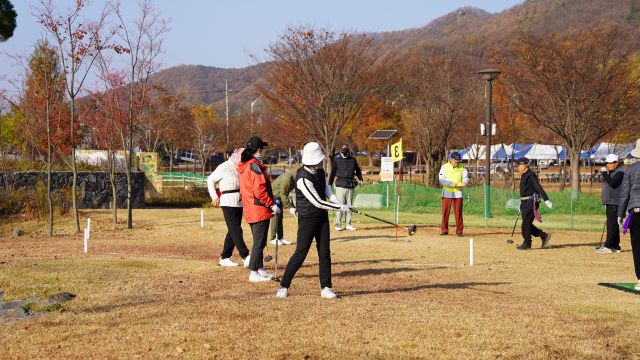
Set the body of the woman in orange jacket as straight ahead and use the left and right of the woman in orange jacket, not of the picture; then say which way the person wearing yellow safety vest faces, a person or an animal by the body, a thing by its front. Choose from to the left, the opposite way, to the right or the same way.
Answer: to the right

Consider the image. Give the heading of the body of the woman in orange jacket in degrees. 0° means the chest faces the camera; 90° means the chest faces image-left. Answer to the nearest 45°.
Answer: approximately 270°

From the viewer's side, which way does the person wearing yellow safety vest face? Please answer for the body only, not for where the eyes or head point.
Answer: toward the camera

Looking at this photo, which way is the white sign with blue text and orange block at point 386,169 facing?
toward the camera

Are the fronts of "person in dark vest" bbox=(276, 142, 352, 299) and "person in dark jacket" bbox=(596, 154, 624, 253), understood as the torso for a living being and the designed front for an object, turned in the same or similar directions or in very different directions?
very different directions

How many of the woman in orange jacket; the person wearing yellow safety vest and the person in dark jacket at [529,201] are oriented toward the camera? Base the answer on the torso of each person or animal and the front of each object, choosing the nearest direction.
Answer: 1

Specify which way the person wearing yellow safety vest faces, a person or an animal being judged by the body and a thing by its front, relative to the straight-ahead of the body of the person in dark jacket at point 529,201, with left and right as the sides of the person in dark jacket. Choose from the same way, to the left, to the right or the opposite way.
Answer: to the left

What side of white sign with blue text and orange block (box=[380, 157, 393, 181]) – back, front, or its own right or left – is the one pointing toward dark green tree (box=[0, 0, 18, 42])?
right

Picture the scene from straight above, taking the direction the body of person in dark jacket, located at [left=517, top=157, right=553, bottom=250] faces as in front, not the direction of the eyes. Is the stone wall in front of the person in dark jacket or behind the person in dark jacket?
in front

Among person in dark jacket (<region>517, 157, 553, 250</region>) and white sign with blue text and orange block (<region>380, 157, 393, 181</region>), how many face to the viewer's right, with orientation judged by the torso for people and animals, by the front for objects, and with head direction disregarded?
0
